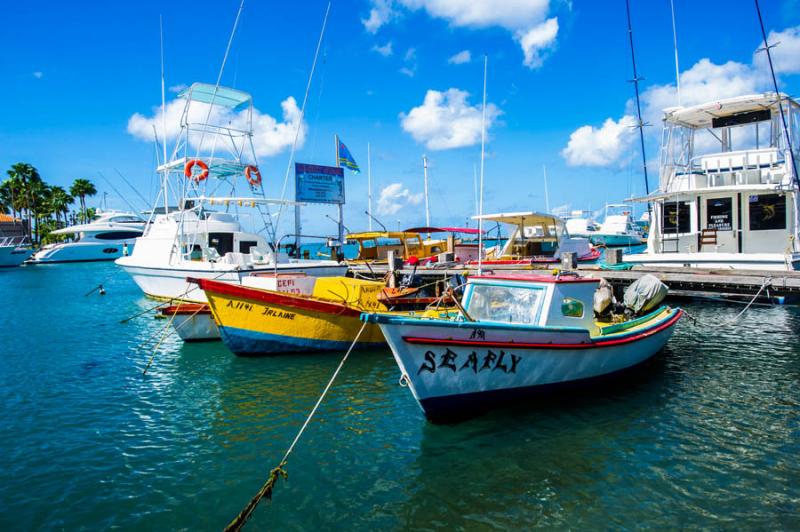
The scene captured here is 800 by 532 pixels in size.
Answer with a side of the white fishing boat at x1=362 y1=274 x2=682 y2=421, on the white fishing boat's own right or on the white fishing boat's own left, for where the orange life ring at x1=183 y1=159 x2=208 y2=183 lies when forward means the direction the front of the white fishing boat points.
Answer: on the white fishing boat's own right

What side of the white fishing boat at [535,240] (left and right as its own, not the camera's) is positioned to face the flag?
back

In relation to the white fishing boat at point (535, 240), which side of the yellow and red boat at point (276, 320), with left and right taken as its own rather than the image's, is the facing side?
back

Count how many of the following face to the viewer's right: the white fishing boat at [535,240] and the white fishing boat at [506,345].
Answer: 1

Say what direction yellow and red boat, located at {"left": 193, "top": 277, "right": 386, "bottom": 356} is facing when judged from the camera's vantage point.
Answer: facing the viewer and to the left of the viewer

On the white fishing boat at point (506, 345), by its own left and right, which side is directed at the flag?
right

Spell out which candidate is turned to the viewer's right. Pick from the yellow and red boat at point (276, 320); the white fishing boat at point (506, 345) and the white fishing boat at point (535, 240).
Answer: the white fishing boat at point (535, 240)

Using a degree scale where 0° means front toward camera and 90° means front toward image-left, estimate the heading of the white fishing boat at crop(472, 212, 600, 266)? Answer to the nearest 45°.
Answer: approximately 270°

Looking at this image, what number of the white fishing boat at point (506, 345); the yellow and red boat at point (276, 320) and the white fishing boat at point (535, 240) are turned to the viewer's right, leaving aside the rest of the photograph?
1

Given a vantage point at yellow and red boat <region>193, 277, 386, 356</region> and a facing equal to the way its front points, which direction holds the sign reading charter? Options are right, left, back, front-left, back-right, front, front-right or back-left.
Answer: back-right
